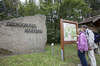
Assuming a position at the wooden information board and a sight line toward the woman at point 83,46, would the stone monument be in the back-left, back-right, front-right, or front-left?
back-right

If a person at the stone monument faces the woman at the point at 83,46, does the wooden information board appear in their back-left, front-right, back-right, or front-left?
front-left

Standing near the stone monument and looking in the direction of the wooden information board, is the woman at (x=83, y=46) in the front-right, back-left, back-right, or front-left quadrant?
front-right

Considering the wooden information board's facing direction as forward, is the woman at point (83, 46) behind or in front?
in front

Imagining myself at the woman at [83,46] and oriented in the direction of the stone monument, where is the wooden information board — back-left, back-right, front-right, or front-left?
front-right

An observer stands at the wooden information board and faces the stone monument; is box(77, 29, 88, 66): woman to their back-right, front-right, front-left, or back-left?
back-left

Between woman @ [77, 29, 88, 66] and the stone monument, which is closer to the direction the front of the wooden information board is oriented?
the woman
